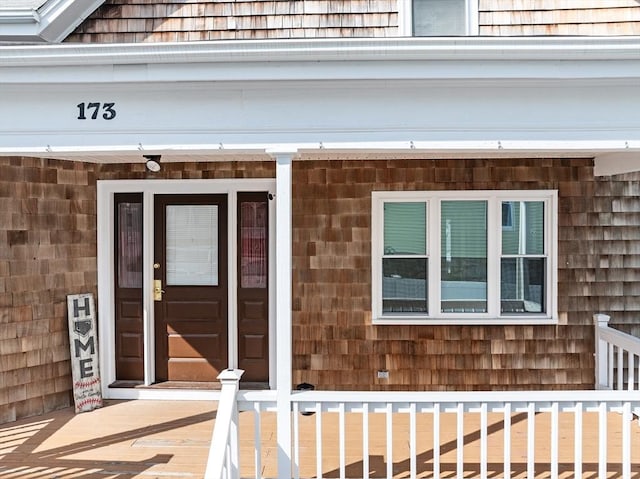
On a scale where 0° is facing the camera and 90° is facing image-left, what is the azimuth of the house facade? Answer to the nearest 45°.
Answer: approximately 0°
